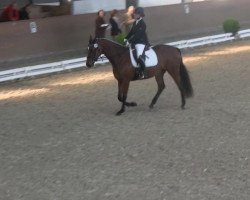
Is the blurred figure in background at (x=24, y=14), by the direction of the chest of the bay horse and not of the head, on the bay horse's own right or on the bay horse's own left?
on the bay horse's own right

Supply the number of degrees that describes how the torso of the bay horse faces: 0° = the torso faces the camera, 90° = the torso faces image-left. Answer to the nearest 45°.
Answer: approximately 90°

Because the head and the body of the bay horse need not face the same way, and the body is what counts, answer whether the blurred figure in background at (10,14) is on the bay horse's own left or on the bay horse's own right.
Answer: on the bay horse's own right
